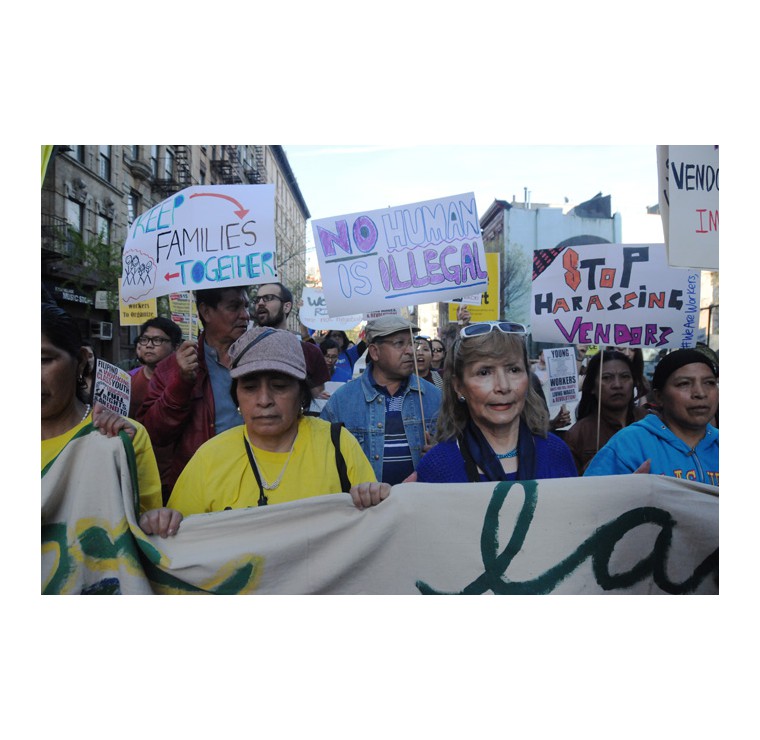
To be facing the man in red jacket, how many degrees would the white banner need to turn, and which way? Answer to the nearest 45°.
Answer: approximately 135° to its right

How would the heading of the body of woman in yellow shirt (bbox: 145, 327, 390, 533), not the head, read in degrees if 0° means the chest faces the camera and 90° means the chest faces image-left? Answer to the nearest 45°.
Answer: approximately 0°

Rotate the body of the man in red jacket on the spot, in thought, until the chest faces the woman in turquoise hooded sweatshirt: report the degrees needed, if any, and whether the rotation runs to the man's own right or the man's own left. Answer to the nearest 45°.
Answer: approximately 45° to the man's own left

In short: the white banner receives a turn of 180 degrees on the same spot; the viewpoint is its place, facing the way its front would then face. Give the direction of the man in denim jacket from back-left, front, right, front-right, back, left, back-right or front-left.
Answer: front

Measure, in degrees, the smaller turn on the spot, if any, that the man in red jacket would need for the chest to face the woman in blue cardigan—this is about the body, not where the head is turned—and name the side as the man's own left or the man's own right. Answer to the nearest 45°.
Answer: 0° — they already face them

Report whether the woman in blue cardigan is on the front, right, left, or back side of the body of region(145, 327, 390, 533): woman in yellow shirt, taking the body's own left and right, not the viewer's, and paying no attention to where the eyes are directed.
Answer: left

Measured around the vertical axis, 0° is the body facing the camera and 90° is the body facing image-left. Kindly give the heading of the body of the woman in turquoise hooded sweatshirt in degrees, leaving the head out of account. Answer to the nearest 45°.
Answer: approximately 315°

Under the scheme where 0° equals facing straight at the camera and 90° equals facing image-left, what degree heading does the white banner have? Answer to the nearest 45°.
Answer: approximately 0°
